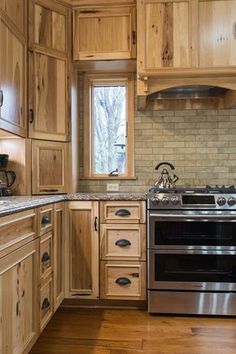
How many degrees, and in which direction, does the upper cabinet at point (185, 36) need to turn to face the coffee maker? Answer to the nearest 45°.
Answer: approximately 90° to its right

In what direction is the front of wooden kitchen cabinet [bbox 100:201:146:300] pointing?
toward the camera

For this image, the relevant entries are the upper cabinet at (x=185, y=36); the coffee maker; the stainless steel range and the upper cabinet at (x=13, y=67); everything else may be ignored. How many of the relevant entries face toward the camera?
2

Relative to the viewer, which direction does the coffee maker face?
to the viewer's right

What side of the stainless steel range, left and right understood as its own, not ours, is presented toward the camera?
front

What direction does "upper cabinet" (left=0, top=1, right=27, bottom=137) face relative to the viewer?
to the viewer's right

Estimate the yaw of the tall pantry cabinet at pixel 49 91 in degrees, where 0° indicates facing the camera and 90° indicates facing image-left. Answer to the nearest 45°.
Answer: approximately 315°

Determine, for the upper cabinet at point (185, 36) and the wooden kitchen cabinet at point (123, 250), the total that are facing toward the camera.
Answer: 2
